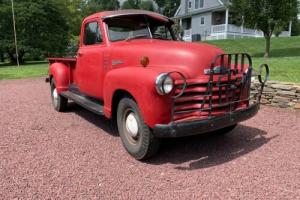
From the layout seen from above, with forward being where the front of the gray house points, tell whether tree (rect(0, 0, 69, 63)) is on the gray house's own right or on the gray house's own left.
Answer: on the gray house's own right

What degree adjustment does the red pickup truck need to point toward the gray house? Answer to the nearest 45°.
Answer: approximately 135° to its left

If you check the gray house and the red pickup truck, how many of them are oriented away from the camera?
0

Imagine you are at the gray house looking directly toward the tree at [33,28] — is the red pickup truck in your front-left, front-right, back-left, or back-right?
front-left

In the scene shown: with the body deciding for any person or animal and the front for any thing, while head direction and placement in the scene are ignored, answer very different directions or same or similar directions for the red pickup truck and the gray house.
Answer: same or similar directions

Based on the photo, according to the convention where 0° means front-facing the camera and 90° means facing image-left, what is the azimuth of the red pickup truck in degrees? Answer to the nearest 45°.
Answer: approximately 315°

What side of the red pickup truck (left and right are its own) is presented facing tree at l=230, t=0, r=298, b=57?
left

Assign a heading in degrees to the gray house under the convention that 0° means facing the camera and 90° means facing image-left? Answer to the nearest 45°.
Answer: approximately 315°

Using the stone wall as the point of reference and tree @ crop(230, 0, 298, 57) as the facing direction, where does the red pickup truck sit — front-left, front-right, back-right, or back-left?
back-left

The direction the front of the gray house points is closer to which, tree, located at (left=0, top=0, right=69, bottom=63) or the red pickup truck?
the red pickup truck

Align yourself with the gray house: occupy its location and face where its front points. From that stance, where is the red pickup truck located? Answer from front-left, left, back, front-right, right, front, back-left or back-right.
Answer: front-right

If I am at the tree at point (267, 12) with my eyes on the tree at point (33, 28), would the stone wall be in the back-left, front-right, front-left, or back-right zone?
back-left

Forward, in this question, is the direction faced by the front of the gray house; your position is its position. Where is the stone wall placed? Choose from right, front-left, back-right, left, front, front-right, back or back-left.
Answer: front-right
